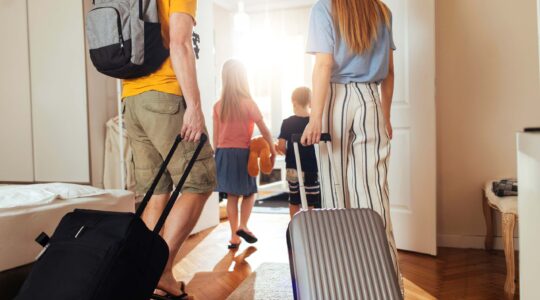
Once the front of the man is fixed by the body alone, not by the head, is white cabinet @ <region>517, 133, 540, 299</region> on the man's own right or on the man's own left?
on the man's own right

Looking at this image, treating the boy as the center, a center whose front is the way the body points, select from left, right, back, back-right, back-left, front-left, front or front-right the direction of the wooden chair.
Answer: back-right

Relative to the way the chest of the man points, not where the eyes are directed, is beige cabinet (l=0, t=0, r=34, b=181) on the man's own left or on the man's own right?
on the man's own left

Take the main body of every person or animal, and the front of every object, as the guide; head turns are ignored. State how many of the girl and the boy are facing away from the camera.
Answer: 2

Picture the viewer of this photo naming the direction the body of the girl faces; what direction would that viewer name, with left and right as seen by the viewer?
facing away from the viewer

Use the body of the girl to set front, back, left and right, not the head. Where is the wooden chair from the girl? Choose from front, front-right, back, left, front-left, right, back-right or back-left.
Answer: back-right

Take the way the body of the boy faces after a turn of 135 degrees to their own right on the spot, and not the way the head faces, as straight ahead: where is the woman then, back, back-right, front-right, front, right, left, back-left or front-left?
front-right

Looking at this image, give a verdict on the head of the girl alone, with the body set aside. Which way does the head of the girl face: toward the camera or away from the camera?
away from the camera

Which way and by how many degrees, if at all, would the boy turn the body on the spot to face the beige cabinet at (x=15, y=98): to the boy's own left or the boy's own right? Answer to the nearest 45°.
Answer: approximately 90° to the boy's own left

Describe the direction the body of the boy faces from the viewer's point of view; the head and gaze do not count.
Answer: away from the camera

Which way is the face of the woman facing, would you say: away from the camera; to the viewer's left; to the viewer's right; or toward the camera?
away from the camera

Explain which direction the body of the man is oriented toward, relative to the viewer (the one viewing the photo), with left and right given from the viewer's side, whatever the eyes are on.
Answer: facing away from the viewer and to the right of the viewer

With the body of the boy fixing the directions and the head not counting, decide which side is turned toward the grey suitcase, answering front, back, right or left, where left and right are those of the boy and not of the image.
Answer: back
